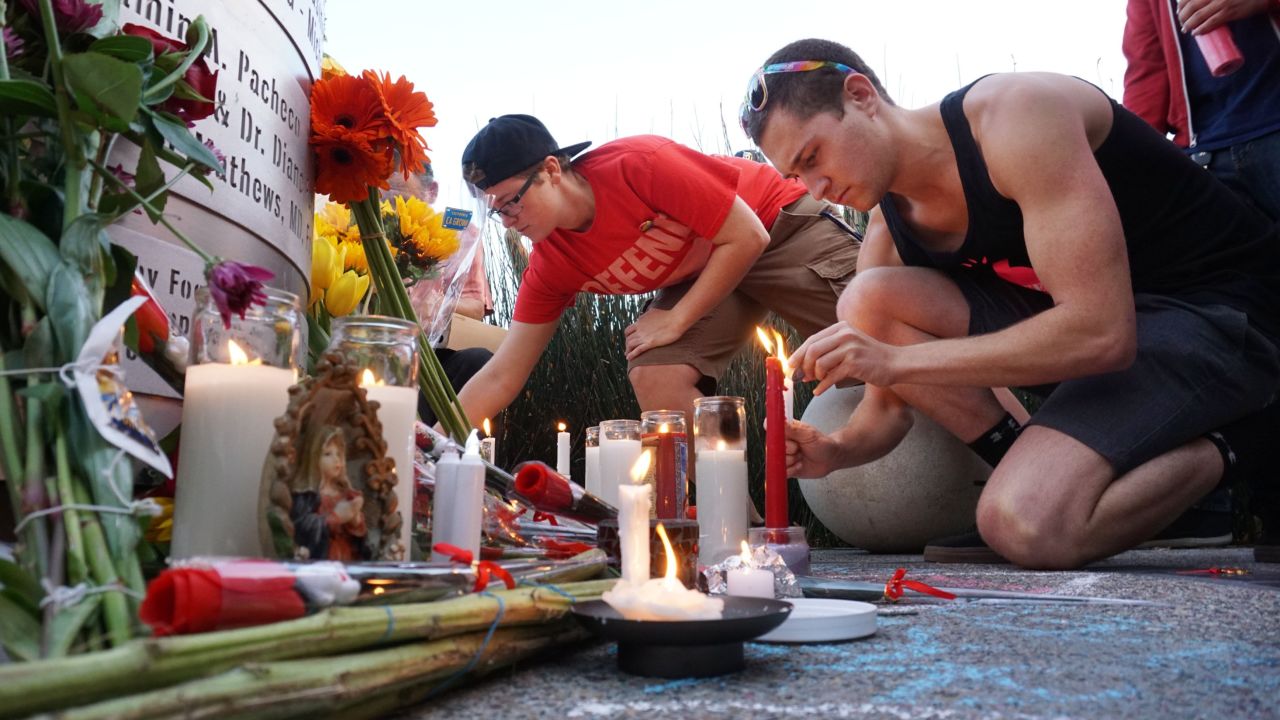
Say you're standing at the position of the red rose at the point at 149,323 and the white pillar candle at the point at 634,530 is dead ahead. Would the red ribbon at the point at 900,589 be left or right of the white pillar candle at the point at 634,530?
left

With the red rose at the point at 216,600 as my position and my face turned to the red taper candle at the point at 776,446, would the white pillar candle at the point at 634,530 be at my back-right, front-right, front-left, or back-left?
front-right

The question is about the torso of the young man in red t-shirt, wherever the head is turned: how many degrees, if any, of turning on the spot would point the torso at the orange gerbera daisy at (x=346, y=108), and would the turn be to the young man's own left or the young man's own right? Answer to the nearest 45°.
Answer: approximately 45° to the young man's own left

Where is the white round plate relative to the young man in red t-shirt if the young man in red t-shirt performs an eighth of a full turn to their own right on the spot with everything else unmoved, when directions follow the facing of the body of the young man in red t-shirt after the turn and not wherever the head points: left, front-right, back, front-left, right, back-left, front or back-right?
left

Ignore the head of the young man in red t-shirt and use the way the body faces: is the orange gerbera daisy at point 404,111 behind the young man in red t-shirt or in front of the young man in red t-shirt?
in front

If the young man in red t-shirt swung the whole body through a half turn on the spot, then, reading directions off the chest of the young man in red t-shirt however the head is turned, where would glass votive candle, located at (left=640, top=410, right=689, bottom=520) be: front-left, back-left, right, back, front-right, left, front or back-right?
back-right

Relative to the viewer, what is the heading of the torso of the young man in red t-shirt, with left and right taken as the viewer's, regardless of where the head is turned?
facing the viewer and to the left of the viewer

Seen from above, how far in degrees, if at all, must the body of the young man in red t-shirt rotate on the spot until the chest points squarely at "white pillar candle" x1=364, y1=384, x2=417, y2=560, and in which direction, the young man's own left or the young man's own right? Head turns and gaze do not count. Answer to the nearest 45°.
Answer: approximately 45° to the young man's own left

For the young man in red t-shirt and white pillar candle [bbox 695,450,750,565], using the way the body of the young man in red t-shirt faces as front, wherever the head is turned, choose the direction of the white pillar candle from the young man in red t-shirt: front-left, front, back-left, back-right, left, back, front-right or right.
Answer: front-left

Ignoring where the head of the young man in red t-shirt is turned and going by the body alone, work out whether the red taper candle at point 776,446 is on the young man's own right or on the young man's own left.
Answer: on the young man's own left

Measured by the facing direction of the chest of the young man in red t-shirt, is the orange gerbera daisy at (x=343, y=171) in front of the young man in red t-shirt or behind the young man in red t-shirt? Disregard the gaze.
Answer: in front

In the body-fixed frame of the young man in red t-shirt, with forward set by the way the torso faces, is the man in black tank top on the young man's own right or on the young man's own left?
on the young man's own left

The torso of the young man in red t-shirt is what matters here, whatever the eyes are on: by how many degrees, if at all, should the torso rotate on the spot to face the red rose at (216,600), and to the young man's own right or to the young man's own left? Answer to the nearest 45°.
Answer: approximately 45° to the young man's own left

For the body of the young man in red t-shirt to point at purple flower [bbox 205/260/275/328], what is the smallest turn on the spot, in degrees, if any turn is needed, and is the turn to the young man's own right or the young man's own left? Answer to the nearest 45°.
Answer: approximately 45° to the young man's own left
